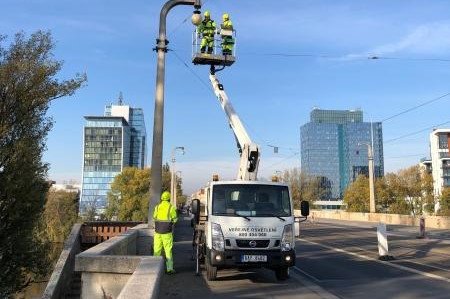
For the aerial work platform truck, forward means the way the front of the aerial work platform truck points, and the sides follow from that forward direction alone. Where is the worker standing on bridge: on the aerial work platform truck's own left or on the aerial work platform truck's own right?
on the aerial work platform truck's own right

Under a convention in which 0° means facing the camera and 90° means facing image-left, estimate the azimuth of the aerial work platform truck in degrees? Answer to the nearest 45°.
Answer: approximately 0°

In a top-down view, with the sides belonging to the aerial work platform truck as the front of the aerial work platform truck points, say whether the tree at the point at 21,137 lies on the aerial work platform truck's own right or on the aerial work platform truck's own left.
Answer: on the aerial work platform truck's own right

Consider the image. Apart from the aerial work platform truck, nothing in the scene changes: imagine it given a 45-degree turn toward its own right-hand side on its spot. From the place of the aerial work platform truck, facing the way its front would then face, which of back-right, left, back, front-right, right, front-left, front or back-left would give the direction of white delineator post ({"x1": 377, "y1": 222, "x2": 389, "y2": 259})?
back

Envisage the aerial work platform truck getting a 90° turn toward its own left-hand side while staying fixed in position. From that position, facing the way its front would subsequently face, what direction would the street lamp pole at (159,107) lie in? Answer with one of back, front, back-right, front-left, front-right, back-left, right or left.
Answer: back-left
